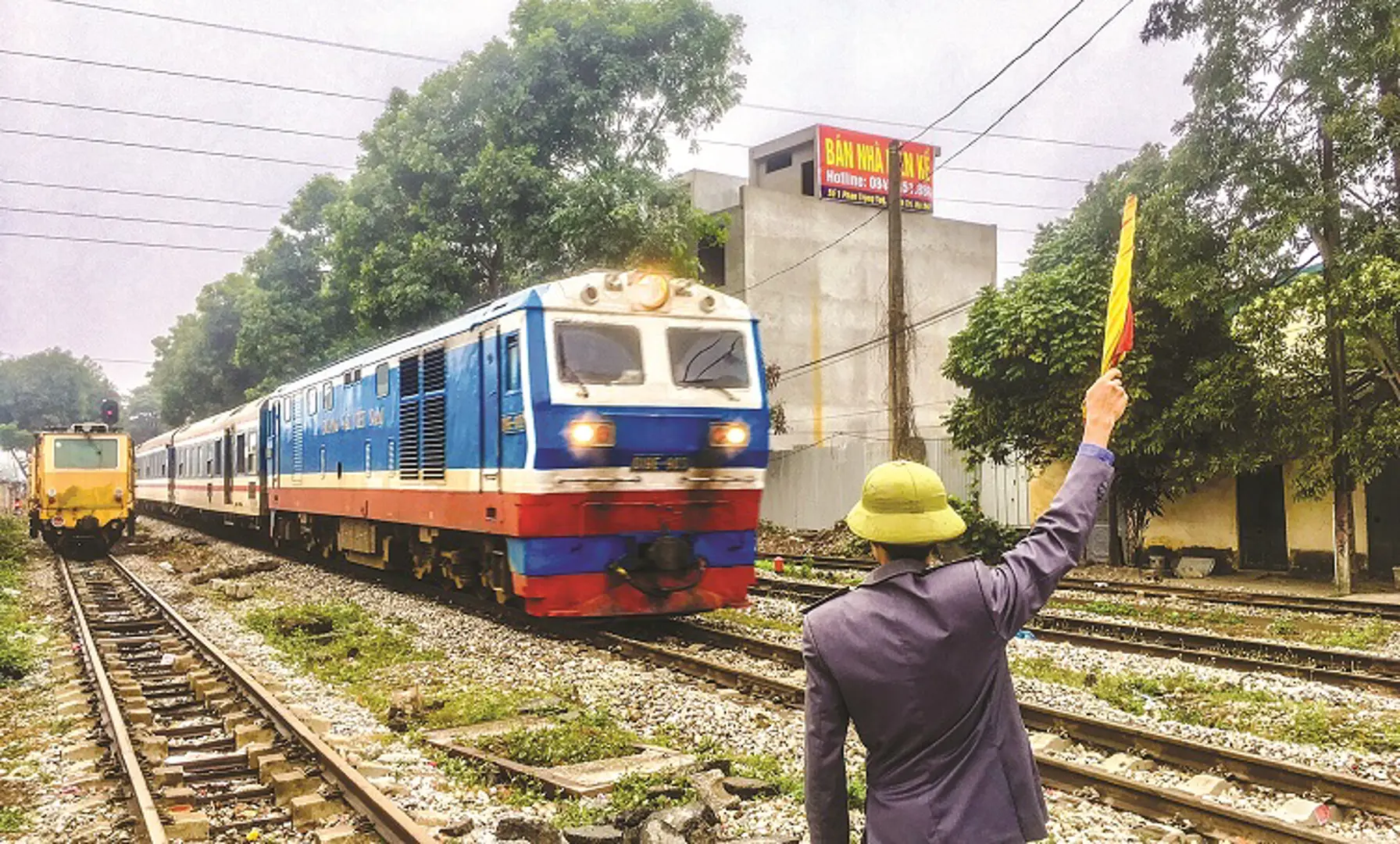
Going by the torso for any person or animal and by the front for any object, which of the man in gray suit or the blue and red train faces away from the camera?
the man in gray suit

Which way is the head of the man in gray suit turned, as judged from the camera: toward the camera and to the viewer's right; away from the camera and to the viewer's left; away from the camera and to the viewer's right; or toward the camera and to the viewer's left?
away from the camera and to the viewer's left

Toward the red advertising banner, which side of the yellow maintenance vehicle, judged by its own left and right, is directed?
left

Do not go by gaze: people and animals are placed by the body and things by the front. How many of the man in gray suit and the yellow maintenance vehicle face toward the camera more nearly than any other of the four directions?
1

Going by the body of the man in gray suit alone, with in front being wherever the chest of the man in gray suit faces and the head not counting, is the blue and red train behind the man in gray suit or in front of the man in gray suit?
in front

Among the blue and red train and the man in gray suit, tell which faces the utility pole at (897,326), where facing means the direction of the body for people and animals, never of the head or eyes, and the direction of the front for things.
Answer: the man in gray suit

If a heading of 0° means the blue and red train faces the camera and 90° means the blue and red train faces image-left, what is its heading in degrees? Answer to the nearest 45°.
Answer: approximately 315°

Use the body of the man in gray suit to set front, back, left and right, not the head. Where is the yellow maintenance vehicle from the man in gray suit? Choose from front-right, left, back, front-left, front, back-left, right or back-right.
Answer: front-left

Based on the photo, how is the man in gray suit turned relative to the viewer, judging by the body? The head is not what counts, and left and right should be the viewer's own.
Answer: facing away from the viewer

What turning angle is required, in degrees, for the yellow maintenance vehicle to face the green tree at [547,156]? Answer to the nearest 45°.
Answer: approximately 90° to its left

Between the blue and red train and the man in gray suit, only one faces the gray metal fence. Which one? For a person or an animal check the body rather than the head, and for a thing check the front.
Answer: the man in gray suit

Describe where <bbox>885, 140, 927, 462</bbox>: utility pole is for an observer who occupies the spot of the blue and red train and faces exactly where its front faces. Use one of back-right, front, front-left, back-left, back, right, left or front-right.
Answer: left

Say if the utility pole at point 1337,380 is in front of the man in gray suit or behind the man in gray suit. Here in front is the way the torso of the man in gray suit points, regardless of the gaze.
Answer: in front

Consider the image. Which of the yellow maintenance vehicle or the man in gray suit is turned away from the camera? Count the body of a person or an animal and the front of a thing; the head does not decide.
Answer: the man in gray suit
